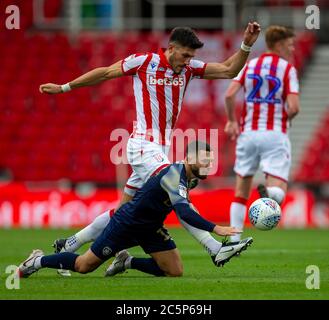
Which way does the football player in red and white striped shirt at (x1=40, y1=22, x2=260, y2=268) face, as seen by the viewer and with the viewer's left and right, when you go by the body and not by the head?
facing the viewer and to the right of the viewer

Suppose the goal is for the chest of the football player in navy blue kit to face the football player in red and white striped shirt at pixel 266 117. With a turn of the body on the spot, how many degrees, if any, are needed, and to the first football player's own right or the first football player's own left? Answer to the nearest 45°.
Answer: approximately 45° to the first football player's own left

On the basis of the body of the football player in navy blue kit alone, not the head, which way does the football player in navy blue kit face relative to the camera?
to the viewer's right

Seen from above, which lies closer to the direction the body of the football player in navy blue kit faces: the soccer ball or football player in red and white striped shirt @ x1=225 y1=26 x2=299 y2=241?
the soccer ball

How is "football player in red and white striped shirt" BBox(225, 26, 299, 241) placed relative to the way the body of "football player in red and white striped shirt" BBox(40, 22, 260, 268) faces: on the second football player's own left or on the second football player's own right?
on the second football player's own left

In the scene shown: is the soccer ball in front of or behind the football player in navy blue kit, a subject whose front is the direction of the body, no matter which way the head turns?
in front

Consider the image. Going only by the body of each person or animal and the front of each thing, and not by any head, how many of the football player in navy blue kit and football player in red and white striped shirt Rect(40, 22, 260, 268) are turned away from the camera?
0
